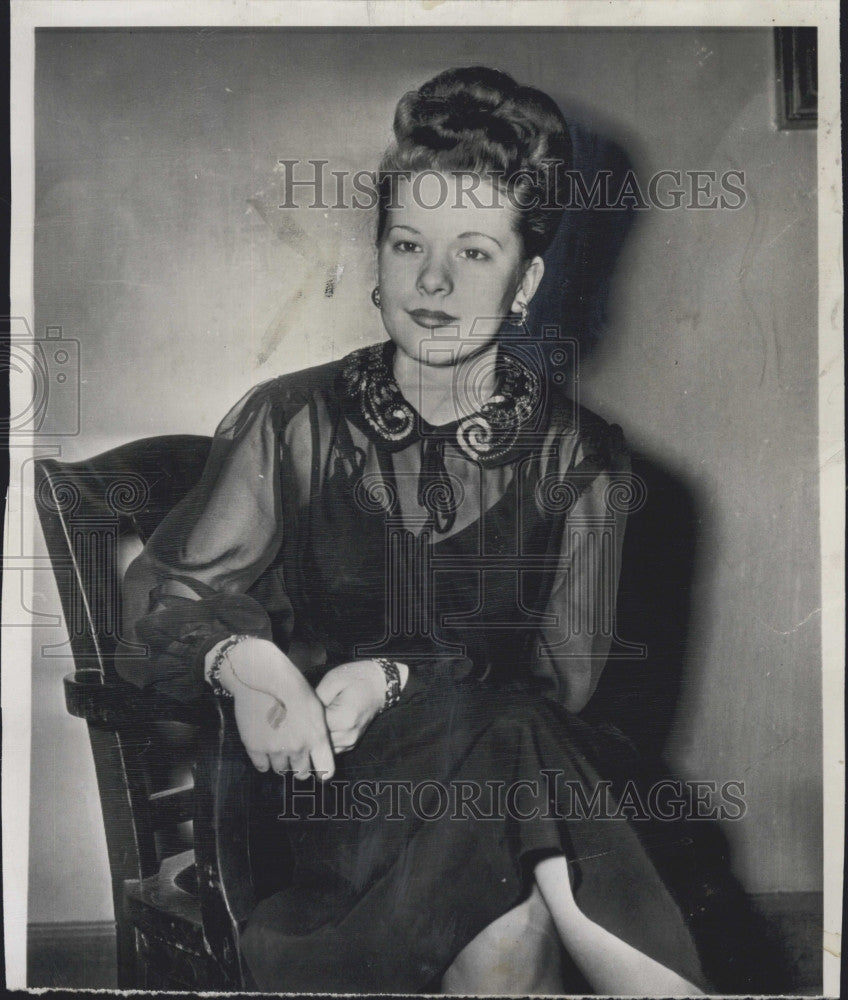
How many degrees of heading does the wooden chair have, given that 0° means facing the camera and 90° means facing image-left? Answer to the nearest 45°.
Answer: approximately 315°
